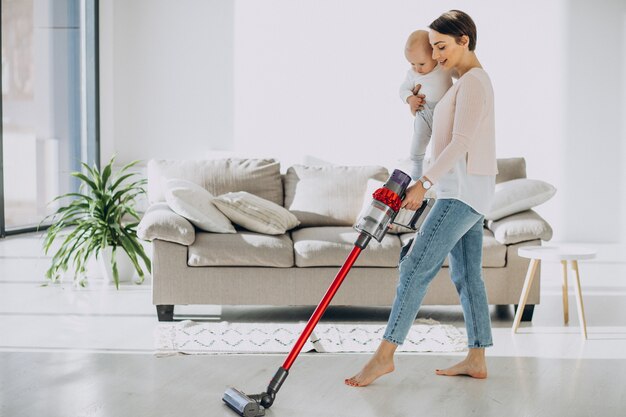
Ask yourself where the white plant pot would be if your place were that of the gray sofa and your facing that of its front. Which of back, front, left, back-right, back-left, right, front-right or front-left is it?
back-right

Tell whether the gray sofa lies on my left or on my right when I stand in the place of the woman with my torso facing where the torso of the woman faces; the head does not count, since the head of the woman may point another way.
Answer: on my right

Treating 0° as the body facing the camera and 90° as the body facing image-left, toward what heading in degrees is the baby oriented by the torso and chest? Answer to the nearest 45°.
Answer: approximately 45°

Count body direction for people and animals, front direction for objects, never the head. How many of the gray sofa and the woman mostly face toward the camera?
1

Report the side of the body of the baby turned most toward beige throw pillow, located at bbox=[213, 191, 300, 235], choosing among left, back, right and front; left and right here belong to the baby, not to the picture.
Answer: right

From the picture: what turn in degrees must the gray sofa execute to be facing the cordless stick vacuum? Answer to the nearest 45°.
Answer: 0° — it already faces it

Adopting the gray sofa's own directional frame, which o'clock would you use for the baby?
The baby is roughly at 11 o'clock from the gray sofa.
